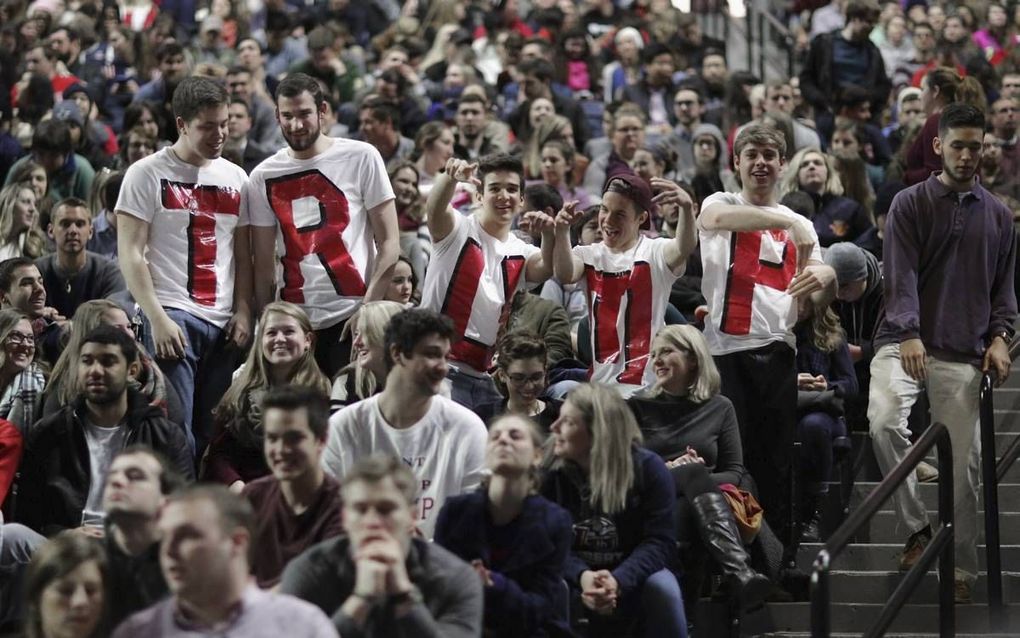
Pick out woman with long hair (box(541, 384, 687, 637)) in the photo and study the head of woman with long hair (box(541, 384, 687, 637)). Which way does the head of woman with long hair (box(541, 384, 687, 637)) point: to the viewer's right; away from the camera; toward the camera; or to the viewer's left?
to the viewer's left

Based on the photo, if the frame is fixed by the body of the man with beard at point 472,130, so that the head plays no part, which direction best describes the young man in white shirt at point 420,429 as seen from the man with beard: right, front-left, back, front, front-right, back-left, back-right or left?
front

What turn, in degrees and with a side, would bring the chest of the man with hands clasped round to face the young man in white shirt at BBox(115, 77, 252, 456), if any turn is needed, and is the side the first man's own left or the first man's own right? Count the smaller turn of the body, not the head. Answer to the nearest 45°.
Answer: approximately 180°

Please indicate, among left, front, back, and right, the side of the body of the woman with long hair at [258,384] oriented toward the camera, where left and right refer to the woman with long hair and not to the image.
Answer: front

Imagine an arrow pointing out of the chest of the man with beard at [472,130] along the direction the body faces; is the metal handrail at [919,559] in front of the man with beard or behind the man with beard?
in front

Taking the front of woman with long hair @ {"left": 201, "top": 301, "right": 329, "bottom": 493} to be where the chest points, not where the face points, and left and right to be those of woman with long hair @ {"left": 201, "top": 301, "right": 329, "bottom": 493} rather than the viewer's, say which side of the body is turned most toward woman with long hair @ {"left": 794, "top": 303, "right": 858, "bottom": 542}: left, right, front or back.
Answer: left

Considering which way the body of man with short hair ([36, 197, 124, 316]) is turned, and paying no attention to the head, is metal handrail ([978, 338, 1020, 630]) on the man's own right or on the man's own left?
on the man's own left

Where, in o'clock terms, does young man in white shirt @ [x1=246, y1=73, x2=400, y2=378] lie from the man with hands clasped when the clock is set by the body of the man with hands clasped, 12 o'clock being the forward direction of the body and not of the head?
The young man in white shirt is roughly at 6 o'clock from the man with hands clasped.

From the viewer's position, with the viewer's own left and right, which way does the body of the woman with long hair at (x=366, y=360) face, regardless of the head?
facing the viewer and to the left of the viewer

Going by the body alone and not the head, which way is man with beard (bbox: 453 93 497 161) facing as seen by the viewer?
toward the camera

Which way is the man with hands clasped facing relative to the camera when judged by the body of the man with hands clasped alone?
toward the camera

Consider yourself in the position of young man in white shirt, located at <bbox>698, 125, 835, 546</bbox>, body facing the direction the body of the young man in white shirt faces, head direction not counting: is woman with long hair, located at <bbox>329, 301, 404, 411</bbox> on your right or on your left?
on your right

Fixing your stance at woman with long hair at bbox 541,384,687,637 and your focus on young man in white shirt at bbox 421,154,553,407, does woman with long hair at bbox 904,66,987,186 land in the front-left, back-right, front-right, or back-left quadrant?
front-right
